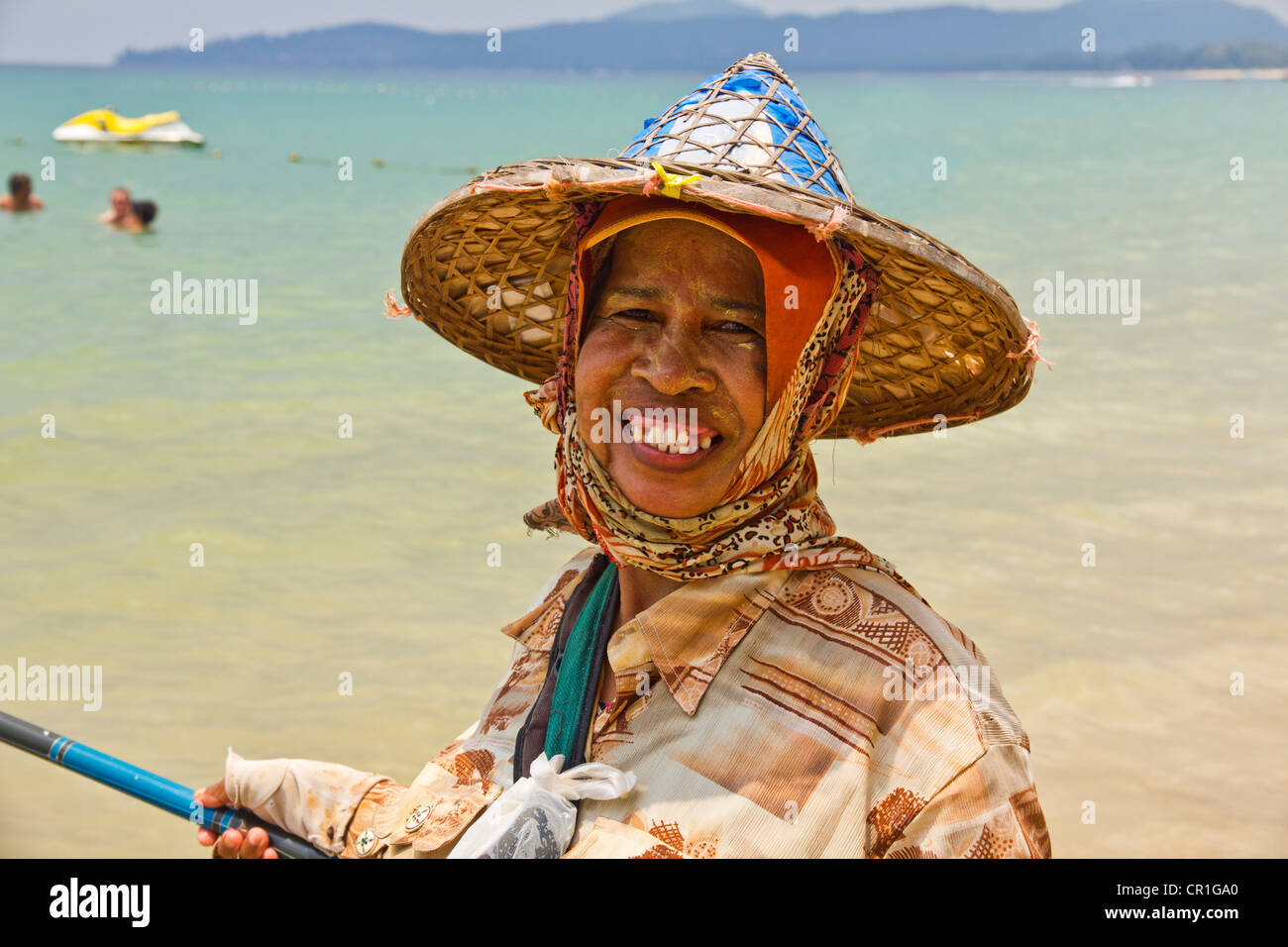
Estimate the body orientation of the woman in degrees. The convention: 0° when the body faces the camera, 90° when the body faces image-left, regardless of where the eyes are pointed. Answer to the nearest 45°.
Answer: approximately 45°

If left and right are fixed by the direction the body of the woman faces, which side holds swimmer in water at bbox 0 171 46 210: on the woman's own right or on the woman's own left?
on the woman's own right

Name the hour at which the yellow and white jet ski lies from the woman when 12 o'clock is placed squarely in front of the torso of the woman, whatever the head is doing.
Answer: The yellow and white jet ski is roughly at 4 o'clock from the woman.
